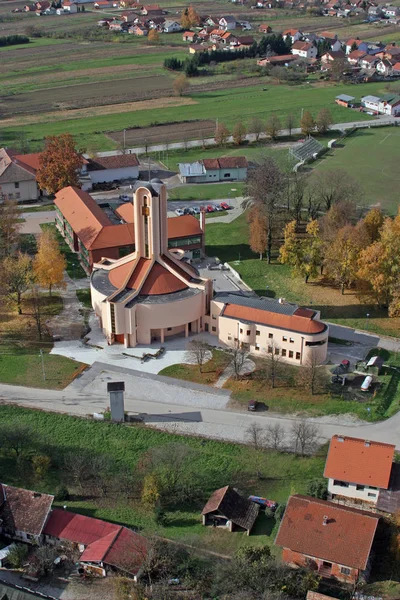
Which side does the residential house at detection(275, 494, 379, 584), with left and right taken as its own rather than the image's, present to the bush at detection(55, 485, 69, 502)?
right

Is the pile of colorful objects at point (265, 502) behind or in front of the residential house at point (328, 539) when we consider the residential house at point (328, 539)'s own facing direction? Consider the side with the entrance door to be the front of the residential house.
behind

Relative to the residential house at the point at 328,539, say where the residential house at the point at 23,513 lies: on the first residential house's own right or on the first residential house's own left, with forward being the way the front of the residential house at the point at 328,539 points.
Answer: on the first residential house's own right

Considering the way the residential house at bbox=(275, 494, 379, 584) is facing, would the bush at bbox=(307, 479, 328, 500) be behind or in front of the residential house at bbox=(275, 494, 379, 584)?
behind

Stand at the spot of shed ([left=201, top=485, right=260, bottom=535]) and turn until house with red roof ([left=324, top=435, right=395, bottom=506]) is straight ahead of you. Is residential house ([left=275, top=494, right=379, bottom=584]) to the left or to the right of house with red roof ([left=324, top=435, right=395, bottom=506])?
right

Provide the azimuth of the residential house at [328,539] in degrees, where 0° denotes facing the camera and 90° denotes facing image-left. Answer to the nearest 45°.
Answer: approximately 0°

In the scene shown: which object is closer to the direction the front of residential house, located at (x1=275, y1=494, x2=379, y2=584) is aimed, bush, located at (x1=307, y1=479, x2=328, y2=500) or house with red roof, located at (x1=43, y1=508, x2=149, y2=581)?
the house with red roof

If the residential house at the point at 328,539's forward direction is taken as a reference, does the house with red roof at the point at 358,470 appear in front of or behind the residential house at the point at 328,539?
behind
